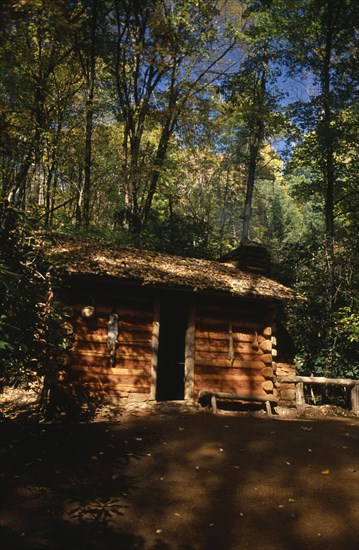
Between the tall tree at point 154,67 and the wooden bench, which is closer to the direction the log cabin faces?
the wooden bench

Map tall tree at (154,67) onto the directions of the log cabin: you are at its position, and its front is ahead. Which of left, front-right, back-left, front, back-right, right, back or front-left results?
back

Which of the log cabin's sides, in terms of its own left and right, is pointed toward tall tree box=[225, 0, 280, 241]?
back

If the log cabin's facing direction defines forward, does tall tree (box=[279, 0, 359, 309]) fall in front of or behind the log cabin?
behind

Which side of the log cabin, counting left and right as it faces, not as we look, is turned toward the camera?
front

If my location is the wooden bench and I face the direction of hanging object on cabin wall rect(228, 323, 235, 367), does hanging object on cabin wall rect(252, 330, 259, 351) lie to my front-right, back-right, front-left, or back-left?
front-right

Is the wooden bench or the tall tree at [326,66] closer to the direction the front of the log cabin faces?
the wooden bench
